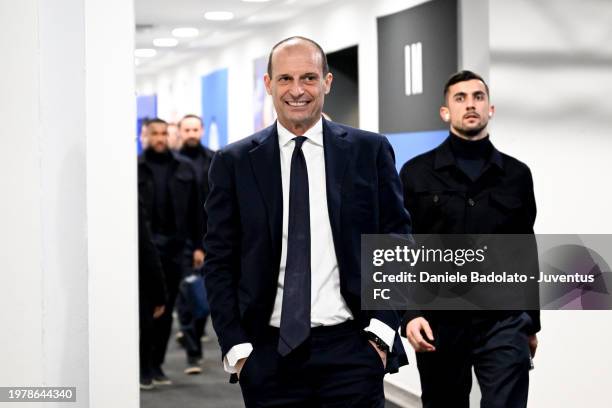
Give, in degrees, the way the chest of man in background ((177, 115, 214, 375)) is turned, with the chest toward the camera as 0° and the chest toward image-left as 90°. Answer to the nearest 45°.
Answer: approximately 0°

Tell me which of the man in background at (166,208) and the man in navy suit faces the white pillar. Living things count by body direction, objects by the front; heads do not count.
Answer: the man in background

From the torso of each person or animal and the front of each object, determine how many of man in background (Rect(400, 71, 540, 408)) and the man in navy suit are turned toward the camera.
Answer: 2
